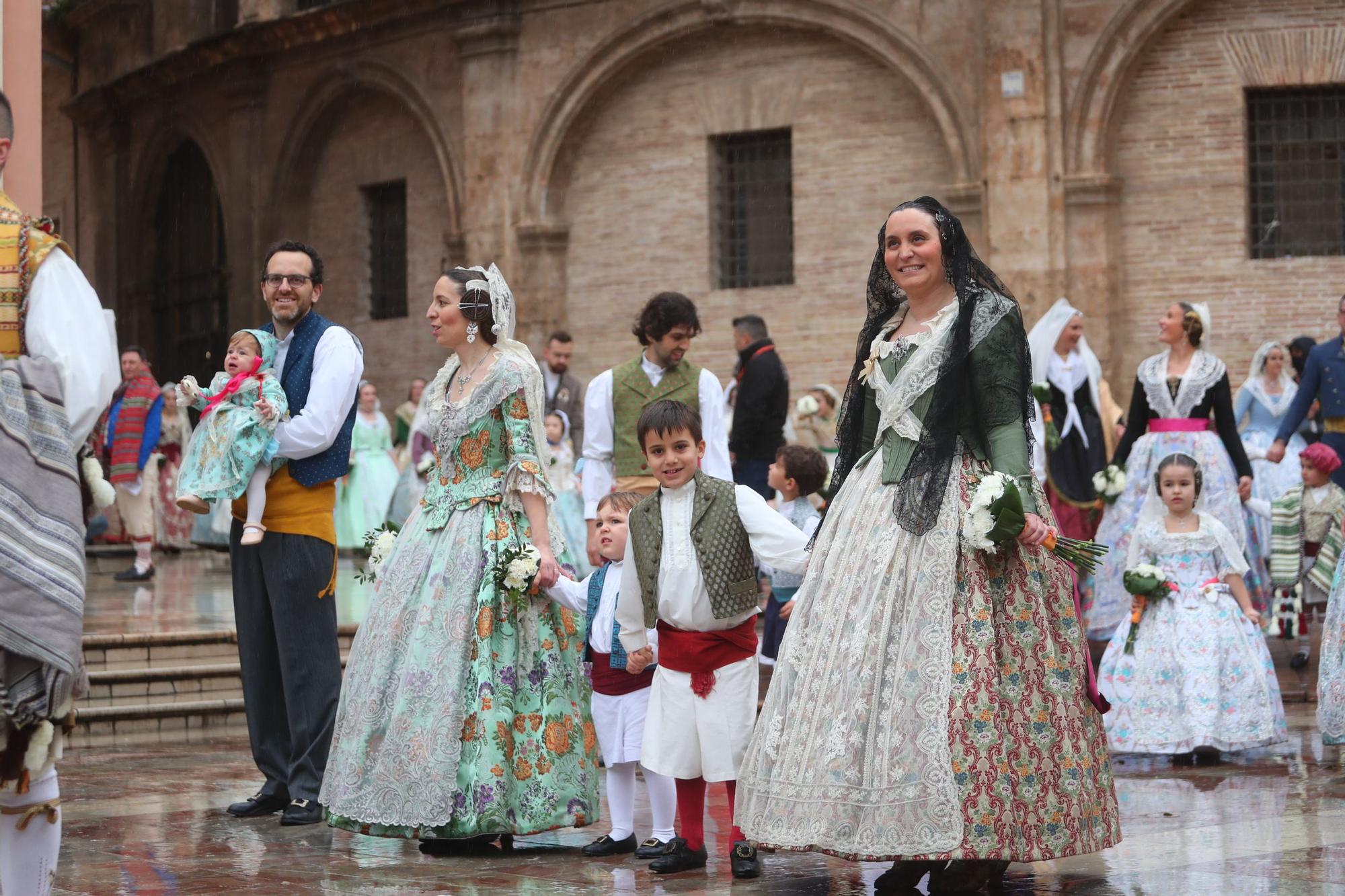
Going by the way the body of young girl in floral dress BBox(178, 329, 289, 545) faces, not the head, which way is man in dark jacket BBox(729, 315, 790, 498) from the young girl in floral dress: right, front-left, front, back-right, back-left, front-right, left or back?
back

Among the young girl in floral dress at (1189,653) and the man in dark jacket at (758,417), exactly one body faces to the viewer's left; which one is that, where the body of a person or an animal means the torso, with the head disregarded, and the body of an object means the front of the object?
the man in dark jacket

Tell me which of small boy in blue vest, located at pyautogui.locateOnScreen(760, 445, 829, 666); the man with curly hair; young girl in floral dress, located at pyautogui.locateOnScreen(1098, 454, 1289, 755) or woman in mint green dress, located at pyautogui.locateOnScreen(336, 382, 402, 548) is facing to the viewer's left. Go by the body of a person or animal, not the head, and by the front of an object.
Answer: the small boy in blue vest

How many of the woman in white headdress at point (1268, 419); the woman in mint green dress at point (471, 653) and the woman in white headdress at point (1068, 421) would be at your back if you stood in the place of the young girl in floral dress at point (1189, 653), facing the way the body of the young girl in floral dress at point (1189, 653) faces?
2

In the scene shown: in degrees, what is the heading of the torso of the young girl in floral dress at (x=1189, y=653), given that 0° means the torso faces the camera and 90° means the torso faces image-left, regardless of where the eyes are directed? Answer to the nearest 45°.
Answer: approximately 0°

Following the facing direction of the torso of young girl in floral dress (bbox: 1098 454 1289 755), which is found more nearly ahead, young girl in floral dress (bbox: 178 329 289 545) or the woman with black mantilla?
the woman with black mantilla

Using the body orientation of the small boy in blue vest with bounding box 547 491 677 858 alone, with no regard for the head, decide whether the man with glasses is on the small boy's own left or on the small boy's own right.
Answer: on the small boy's own right

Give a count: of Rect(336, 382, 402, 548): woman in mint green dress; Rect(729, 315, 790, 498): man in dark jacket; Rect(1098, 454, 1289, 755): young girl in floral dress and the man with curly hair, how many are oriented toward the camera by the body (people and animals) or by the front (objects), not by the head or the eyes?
3

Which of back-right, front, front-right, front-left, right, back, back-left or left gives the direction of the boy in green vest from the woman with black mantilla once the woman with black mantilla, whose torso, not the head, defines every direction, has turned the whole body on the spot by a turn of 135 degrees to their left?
back-left

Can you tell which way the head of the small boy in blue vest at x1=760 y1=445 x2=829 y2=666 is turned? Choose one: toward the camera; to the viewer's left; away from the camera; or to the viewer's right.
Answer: to the viewer's left
